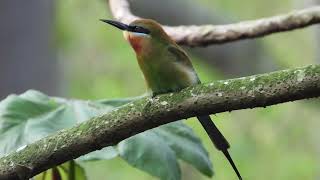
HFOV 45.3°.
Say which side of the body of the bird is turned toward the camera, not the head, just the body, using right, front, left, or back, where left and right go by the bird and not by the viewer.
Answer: left
